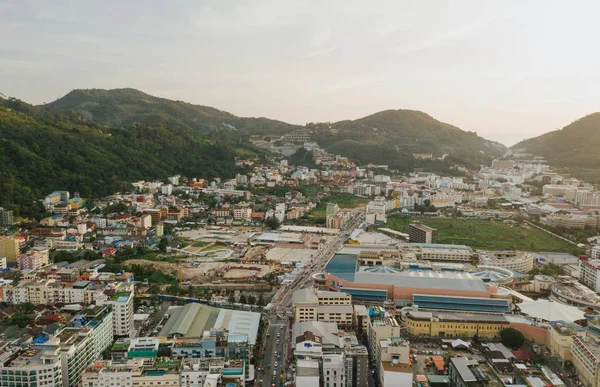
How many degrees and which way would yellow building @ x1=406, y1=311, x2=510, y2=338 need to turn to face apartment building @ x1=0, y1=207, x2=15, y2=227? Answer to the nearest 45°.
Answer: approximately 90° to its right

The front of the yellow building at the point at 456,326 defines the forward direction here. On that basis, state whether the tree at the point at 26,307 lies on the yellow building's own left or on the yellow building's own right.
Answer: on the yellow building's own right

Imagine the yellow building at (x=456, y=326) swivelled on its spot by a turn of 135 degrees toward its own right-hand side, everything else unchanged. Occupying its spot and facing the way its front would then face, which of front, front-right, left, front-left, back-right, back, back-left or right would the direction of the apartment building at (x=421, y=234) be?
front-right

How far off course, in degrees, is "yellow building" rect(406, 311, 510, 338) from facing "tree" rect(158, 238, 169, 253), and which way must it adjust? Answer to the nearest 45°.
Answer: approximately 90° to its right

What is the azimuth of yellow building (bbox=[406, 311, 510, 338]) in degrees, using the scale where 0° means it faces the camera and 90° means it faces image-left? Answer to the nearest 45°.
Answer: approximately 0°

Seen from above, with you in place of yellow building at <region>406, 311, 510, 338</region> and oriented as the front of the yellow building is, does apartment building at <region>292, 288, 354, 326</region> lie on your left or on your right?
on your right

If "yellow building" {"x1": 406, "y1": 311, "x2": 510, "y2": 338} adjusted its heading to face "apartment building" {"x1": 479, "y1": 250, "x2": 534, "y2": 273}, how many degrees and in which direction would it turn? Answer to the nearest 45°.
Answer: approximately 180°

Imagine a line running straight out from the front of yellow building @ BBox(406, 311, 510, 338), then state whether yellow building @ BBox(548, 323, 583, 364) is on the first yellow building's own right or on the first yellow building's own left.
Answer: on the first yellow building's own left
